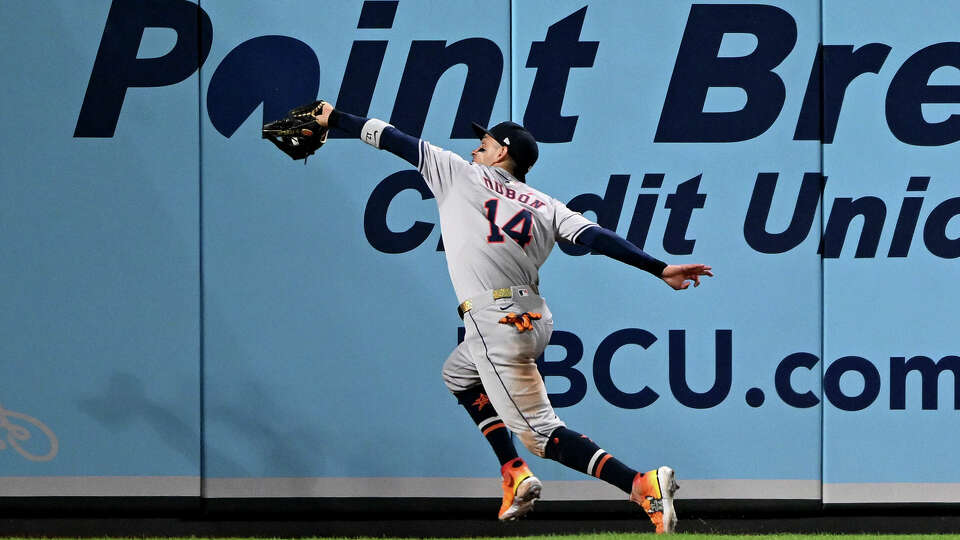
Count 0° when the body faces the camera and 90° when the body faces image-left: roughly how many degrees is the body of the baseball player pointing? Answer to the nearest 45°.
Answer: approximately 135°
